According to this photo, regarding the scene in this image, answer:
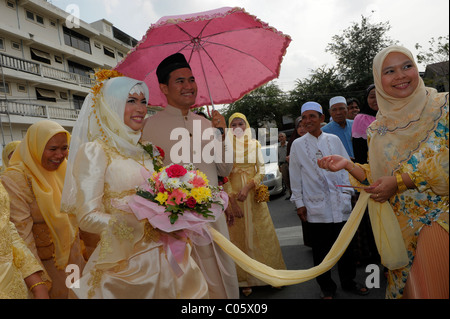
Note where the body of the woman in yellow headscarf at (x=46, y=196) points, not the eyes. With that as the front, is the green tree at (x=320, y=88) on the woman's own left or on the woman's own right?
on the woman's own left

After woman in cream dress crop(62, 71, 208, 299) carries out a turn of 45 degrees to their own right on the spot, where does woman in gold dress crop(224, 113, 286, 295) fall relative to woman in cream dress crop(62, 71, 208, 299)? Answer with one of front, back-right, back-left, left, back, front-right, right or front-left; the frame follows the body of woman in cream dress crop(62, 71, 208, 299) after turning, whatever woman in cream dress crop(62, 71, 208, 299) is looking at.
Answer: back-left

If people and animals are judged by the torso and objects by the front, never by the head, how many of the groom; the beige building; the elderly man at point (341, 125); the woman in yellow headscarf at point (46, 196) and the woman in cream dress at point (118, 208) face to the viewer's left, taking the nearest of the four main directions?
0

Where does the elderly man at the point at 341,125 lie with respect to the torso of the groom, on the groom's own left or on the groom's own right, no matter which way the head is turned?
on the groom's own left

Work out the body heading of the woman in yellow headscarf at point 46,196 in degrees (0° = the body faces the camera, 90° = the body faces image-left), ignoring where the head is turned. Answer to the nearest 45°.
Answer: approximately 315°

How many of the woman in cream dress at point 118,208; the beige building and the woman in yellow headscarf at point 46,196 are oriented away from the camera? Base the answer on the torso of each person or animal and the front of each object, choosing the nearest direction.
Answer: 0

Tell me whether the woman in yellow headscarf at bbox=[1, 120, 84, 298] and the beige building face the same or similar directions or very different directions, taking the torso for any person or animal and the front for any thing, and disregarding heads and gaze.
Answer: same or similar directions

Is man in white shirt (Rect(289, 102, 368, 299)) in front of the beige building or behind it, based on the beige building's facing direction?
in front

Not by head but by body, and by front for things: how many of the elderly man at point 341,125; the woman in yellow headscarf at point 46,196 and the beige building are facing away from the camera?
0

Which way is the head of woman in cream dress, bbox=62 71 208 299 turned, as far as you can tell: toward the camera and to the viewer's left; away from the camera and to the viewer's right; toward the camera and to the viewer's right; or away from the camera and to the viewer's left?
toward the camera and to the viewer's right

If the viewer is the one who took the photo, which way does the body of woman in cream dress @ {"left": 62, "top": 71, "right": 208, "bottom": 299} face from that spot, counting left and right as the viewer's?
facing the viewer and to the right of the viewer

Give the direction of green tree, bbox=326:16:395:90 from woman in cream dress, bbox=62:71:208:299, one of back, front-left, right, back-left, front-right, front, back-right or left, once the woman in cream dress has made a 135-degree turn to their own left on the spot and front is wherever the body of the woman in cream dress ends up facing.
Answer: front-right

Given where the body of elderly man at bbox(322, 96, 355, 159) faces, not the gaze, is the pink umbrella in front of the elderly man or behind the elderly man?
in front

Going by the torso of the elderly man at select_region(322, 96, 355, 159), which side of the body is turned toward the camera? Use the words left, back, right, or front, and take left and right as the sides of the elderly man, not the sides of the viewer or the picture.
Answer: front

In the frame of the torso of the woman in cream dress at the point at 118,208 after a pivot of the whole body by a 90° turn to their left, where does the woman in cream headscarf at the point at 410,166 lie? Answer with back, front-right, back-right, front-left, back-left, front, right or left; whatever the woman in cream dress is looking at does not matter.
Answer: front-right

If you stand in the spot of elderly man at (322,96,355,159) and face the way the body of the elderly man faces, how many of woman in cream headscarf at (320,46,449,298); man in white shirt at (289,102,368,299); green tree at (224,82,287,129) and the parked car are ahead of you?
2

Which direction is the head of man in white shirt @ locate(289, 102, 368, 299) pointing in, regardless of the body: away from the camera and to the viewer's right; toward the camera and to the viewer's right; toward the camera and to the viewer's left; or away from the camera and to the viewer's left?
toward the camera and to the viewer's left
